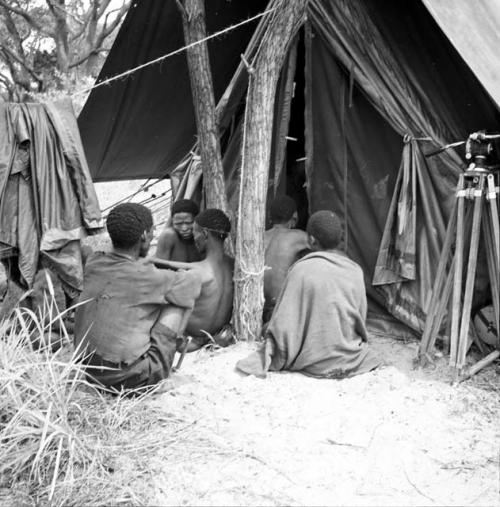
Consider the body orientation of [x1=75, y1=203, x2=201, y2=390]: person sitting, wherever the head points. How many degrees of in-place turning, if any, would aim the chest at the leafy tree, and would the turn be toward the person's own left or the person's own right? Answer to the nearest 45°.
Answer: approximately 45° to the person's own left

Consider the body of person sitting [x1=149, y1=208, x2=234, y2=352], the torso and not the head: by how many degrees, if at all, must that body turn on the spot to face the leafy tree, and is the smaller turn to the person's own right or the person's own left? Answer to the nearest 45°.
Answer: approximately 45° to the person's own right

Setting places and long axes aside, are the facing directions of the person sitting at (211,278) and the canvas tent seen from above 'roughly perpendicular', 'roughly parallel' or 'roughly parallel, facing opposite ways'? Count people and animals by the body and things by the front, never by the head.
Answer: roughly perpendicular

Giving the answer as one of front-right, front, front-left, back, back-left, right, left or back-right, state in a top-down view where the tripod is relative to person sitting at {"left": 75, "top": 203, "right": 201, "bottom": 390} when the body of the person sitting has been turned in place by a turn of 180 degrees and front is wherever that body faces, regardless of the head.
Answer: back-left

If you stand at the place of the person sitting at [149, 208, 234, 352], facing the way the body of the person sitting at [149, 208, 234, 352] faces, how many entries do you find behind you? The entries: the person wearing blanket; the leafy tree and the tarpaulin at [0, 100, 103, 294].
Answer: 1

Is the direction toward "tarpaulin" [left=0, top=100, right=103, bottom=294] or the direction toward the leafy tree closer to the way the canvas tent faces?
the tarpaulin

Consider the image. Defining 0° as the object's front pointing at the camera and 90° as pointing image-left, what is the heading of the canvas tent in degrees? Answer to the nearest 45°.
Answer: approximately 45°

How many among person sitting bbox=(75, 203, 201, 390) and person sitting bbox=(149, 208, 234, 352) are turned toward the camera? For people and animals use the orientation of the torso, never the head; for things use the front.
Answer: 0

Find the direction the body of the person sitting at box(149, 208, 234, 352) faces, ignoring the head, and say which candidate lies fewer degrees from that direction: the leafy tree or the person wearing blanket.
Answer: the leafy tree

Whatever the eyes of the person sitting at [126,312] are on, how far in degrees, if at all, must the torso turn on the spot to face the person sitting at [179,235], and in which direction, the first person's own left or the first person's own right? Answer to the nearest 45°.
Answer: approximately 45° to the first person's own left

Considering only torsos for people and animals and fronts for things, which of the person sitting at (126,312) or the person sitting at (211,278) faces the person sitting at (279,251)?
the person sitting at (126,312)

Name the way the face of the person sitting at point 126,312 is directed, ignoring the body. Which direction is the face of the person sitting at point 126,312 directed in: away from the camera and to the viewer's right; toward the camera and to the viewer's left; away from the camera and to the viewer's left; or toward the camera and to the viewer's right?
away from the camera and to the viewer's right

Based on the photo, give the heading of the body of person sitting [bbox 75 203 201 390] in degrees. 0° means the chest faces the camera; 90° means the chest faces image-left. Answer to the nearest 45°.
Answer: approximately 225°

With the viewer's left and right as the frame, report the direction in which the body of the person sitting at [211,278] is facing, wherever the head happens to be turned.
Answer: facing away from the viewer and to the left of the viewer
